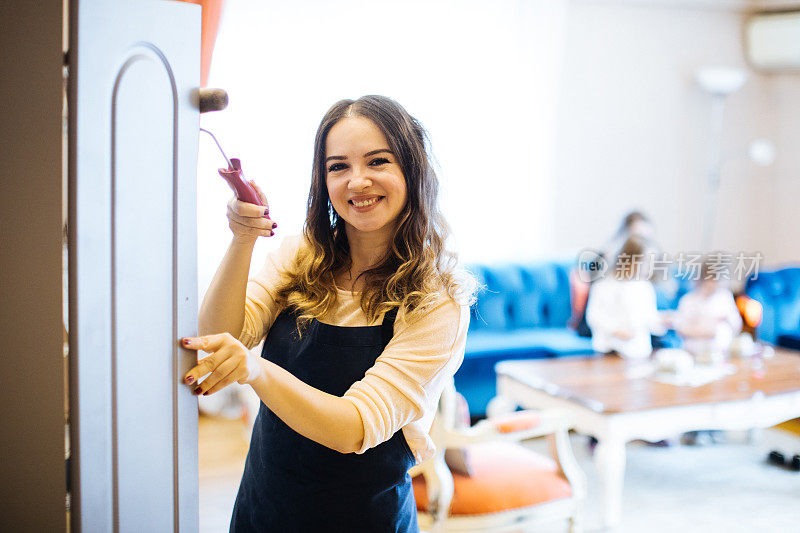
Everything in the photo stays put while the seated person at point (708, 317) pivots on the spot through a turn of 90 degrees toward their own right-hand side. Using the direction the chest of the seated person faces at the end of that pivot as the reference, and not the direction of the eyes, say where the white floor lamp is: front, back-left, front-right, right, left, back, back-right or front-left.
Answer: right

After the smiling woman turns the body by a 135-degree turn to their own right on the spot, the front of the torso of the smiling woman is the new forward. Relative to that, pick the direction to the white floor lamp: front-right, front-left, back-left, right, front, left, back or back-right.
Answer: front-right

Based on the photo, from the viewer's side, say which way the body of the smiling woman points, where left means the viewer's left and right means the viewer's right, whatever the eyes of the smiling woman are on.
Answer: facing the viewer and to the left of the viewer

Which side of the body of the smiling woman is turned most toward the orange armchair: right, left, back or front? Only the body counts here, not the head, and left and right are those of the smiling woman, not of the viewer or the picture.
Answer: back

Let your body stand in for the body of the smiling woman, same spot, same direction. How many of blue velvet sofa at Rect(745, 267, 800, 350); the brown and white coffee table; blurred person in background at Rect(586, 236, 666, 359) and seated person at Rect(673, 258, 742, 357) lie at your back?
4

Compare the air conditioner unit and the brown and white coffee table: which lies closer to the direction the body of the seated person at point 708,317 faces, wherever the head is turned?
the brown and white coffee table

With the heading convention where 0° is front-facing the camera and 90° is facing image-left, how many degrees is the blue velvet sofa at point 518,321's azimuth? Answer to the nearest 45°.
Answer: approximately 0°

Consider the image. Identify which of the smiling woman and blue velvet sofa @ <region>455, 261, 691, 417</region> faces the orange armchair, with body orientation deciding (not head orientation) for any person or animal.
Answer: the blue velvet sofa

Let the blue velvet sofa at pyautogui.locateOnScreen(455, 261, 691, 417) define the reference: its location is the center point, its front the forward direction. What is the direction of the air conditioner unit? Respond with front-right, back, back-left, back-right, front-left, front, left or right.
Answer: back-left
